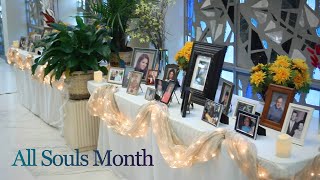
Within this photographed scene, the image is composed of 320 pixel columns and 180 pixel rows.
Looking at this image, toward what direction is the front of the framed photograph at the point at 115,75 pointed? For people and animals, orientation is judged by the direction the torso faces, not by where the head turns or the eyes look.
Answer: toward the camera

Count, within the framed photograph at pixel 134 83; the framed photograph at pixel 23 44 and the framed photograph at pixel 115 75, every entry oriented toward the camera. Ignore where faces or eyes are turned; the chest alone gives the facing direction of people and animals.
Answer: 3

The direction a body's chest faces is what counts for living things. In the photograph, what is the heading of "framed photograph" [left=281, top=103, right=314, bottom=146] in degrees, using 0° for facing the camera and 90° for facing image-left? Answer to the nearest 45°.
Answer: approximately 45°

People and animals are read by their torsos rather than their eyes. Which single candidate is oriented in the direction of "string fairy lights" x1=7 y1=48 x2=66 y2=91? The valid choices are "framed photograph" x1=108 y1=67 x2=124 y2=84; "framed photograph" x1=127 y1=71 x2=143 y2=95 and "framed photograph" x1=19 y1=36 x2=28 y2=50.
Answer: "framed photograph" x1=19 y1=36 x2=28 y2=50

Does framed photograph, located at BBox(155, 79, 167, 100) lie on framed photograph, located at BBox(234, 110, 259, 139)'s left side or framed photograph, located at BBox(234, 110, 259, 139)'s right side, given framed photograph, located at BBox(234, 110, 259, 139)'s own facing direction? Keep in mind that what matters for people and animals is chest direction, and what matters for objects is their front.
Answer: on its right

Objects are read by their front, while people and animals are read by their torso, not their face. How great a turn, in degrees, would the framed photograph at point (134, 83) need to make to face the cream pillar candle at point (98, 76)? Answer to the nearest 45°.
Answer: approximately 135° to its right

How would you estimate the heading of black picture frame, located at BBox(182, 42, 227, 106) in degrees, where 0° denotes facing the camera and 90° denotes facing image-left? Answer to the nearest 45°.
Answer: approximately 45°

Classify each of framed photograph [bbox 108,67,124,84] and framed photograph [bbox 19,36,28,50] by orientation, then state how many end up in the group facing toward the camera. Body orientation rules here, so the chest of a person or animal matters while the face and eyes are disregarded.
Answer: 2

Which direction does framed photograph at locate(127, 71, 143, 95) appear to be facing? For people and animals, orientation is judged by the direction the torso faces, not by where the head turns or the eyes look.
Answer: toward the camera

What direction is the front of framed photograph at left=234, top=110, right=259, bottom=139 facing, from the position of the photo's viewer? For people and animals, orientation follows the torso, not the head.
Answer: facing the viewer and to the left of the viewer

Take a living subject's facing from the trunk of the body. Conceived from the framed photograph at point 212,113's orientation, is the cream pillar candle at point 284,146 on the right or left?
on its left

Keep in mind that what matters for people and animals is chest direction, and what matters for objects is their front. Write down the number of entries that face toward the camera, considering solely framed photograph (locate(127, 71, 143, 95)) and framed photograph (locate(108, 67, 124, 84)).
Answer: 2

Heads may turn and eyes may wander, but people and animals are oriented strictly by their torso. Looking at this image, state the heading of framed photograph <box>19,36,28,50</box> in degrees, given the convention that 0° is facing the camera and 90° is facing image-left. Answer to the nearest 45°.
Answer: approximately 0°
